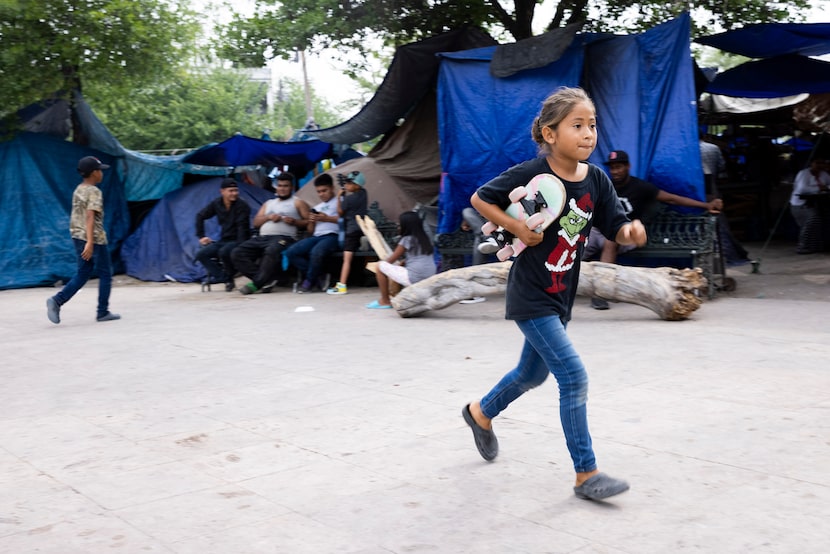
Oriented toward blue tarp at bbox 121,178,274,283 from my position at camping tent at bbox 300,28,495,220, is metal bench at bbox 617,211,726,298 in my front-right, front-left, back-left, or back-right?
back-left

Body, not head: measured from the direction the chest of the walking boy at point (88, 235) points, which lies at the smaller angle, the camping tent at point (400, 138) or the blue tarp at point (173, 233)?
the camping tent
